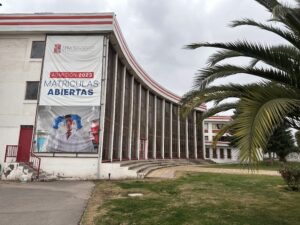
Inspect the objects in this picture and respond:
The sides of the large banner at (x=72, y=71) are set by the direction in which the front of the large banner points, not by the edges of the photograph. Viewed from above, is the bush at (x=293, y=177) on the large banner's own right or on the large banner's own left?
on the large banner's own left

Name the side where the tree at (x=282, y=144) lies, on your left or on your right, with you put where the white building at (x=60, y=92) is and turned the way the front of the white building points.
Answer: on your left

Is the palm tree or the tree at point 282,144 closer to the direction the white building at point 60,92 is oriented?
the palm tree

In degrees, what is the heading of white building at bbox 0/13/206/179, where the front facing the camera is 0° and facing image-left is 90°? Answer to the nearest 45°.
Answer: approximately 315°

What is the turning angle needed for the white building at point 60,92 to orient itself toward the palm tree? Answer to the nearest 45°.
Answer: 0° — it already faces it

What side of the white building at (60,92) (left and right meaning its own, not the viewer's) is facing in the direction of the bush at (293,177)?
front

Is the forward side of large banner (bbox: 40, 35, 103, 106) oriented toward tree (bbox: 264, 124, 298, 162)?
no

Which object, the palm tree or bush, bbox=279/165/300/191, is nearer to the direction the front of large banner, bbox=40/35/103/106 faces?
the palm tree

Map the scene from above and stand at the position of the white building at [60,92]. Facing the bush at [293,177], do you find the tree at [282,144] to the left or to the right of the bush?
left

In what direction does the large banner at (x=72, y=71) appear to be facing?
toward the camera

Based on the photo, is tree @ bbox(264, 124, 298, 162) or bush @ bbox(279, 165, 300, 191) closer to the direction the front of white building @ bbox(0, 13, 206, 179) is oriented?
the bush
